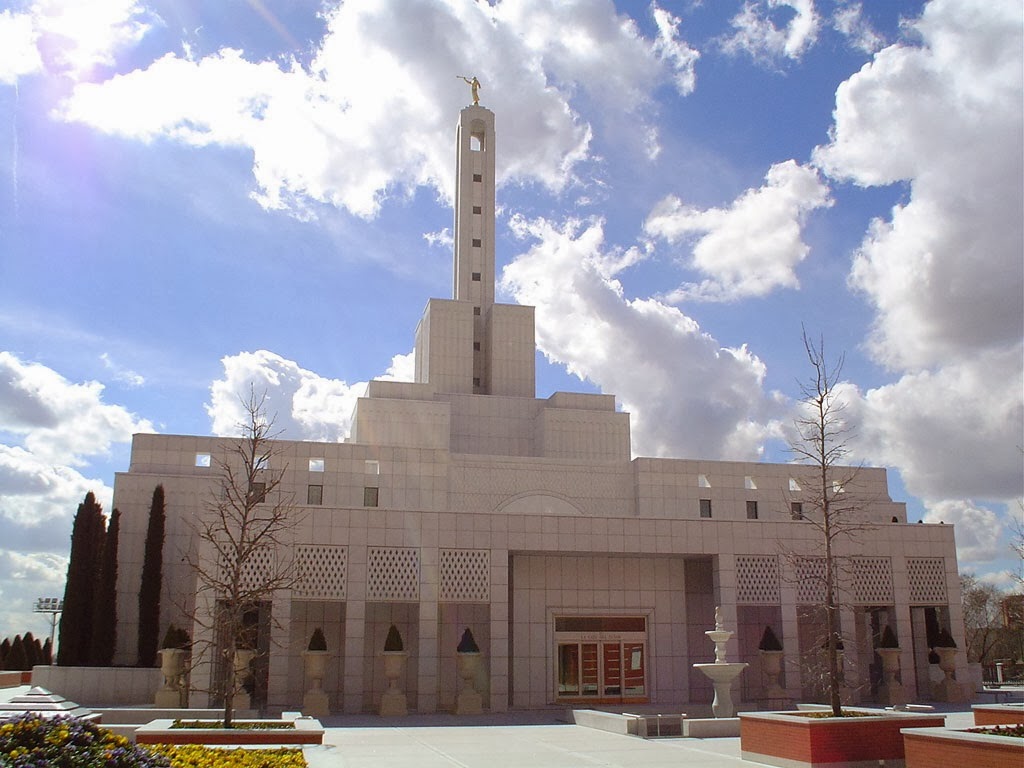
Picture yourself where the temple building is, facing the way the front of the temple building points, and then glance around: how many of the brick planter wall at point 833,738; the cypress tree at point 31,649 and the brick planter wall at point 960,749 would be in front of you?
2

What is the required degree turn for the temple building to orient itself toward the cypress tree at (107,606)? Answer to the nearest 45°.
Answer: approximately 90° to its right

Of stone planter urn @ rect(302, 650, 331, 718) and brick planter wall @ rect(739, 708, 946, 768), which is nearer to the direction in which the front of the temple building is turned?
the brick planter wall

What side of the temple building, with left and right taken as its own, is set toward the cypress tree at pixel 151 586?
right

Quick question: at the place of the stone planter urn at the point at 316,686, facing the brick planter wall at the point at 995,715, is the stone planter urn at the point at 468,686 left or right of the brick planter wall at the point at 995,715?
left

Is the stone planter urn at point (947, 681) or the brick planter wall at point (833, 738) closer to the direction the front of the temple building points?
the brick planter wall

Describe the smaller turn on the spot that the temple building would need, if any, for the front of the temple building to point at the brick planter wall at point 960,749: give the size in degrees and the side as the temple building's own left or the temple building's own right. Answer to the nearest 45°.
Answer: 0° — it already faces it

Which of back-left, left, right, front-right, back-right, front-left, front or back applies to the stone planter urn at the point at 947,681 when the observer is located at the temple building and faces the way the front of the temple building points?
left

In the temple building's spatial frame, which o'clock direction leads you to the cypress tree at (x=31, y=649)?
The cypress tree is roughly at 4 o'clock from the temple building.

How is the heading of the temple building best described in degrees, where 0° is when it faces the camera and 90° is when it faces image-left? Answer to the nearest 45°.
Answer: approximately 0°

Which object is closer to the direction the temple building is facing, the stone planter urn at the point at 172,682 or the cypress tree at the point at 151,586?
the stone planter urn

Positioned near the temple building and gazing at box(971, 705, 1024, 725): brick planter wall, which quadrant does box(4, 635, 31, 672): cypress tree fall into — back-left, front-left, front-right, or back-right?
back-right
